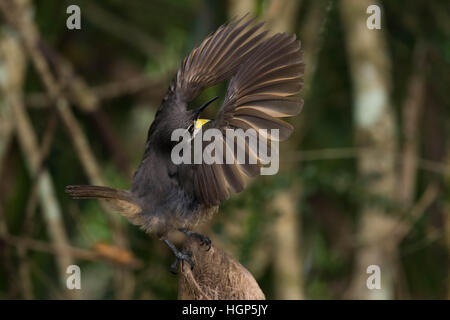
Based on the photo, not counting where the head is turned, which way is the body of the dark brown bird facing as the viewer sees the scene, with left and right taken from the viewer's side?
facing to the right of the viewer
